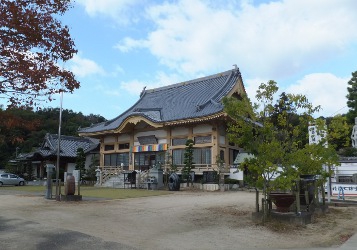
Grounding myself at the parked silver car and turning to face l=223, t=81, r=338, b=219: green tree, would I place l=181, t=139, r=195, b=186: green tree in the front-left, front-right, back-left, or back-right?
front-left

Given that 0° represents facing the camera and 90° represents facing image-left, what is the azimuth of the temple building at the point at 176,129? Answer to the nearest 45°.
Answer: approximately 45°

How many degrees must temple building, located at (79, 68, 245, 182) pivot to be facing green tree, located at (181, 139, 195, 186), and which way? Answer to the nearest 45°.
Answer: approximately 45° to its left

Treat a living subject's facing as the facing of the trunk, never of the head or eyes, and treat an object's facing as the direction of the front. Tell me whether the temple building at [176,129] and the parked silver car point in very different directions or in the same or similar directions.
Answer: very different directions

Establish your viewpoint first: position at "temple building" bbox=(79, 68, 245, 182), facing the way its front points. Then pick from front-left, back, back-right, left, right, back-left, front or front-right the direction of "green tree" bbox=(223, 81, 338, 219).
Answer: front-left

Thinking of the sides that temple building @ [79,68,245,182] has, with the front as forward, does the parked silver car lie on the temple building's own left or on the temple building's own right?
on the temple building's own right
